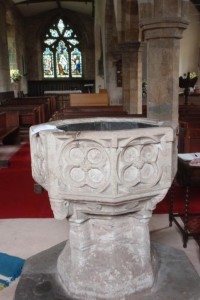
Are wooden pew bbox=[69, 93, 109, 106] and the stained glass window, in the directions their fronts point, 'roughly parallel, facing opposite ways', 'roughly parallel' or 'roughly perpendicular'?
roughly parallel, facing opposite ways

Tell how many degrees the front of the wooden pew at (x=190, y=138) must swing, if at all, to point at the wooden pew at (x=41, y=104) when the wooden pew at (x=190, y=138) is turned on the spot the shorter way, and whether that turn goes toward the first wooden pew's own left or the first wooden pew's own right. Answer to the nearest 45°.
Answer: approximately 45° to the first wooden pew's own left

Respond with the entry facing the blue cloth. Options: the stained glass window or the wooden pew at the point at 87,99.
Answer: the stained glass window

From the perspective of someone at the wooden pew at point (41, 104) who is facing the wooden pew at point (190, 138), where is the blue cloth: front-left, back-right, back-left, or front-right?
front-right

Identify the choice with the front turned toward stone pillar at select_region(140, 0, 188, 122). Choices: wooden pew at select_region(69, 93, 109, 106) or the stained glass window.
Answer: the stained glass window

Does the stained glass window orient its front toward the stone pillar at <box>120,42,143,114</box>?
yes

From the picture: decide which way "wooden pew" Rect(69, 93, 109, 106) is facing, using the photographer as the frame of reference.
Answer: facing away from the viewer

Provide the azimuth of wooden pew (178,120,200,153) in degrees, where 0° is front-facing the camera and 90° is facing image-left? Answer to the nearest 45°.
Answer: approximately 180°

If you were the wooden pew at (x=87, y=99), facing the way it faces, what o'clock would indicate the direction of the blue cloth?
The blue cloth is roughly at 6 o'clock from the wooden pew.

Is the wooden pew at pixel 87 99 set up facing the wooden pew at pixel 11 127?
no

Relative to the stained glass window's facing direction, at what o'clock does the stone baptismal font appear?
The stone baptismal font is roughly at 12 o'clock from the stained glass window.

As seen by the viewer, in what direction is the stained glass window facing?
toward the camera

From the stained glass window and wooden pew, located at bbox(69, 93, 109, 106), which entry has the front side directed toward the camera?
the stained glass window

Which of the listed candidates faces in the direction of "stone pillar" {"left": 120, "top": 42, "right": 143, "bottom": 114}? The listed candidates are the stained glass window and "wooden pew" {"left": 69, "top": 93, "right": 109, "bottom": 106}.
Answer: the stained glass window

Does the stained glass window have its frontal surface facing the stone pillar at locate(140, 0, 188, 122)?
yes

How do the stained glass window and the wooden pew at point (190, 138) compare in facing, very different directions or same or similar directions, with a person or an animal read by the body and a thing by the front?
very different directions

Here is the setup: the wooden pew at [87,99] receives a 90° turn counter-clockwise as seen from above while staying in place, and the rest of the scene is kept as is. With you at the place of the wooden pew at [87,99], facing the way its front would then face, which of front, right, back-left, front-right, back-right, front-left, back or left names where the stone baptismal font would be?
left

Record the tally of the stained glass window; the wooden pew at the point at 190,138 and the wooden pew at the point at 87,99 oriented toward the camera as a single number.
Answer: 1

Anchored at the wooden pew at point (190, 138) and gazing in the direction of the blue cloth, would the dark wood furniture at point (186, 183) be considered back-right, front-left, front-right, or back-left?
front-left
